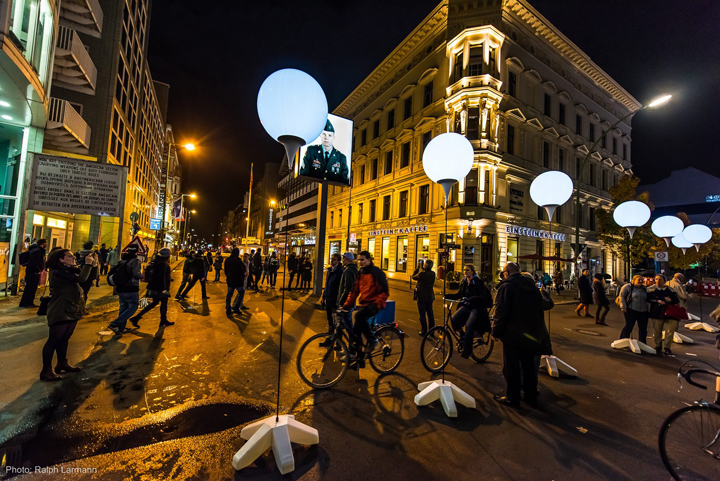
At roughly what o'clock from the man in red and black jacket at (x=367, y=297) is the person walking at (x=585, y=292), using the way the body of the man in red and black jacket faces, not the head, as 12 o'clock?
The person walking is roughly at 6 o'clock from the man in red and black jacket.

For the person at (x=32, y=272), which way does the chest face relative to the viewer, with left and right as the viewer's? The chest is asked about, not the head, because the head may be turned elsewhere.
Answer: facing to the right of the viewer

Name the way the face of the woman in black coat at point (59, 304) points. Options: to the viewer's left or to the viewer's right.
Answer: to the viewer's right

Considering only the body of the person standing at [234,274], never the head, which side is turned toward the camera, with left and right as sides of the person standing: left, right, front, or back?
back

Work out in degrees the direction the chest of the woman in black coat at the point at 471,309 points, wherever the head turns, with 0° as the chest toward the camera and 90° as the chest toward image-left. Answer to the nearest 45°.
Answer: approximately 45°

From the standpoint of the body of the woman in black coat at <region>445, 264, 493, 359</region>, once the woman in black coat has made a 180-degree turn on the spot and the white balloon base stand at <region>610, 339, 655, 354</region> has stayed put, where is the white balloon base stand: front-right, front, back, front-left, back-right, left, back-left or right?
front

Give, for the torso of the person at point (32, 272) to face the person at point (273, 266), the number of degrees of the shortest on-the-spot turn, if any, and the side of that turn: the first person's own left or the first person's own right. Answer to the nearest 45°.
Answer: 0° — they already face them

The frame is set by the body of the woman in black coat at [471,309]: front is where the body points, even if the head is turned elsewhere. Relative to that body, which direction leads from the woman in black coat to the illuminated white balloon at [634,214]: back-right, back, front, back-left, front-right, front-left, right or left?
back

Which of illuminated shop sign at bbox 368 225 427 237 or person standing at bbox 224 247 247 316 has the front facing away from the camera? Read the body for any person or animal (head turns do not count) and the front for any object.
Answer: the person standing
